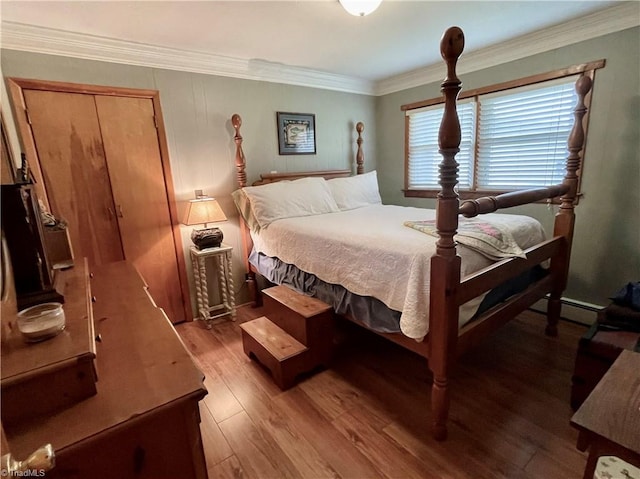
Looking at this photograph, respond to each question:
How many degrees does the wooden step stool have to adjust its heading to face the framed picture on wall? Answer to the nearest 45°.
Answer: approximately 135° to its right

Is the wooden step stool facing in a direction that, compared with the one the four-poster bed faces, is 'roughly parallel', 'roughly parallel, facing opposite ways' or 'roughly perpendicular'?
roughly perpendicular

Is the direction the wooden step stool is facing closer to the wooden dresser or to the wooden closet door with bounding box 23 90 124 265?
the wooden dresser

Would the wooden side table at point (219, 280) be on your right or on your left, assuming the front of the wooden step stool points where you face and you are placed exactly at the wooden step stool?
on your right

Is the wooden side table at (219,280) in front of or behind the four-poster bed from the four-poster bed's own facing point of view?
behind

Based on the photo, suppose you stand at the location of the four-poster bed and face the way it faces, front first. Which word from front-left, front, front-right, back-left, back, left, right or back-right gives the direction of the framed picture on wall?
back

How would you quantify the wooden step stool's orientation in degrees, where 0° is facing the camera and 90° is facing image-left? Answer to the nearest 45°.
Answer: approximately 45°

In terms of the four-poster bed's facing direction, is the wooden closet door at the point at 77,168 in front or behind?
behind
